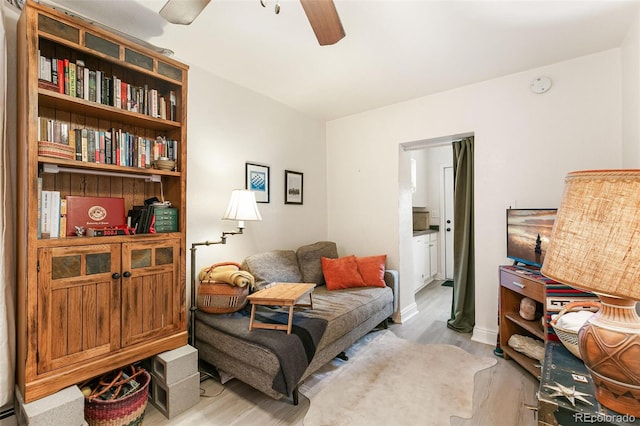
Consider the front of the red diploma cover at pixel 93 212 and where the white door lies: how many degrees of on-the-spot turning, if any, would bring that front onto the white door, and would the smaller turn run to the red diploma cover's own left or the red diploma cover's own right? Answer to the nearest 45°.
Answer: approximately 90° to the red diploma cover's own left

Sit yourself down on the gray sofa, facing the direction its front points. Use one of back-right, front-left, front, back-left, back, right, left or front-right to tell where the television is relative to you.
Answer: front-left

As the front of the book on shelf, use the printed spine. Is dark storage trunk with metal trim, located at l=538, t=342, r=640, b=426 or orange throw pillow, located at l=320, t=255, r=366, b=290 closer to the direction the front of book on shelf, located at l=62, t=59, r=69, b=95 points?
the dark storage trunk with metal trim

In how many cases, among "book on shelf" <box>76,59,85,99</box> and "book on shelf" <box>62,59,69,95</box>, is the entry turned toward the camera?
2

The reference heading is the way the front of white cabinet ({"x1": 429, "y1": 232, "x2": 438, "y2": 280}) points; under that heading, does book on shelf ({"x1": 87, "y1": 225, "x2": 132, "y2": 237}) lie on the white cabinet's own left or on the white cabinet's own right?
on the white cabinet's own right

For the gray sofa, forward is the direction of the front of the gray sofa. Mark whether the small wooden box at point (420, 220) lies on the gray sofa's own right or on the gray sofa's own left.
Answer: on the gray sofa's own left

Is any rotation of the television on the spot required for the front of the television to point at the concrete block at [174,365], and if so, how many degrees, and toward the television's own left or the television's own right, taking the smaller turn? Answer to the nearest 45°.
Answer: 0° — it already faces it

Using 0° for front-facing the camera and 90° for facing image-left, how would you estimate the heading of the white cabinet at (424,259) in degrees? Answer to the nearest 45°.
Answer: approximately 315°

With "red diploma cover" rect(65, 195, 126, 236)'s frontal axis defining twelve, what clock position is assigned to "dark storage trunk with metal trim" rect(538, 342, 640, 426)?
The dark storage trunk with metal trim is roughly at 11 o'clock from the red diploma cover.

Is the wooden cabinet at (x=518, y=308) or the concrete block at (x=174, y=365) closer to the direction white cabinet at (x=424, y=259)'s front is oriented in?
the wooden cabinet

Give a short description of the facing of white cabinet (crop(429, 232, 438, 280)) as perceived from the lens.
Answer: facing the viewer and to the right of the viewer

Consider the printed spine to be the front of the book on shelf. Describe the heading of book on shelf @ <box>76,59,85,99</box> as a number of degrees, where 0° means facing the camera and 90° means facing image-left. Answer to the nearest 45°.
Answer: approximately 0°

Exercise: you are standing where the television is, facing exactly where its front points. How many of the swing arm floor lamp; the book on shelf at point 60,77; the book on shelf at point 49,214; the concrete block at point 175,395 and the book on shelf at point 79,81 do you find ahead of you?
5
